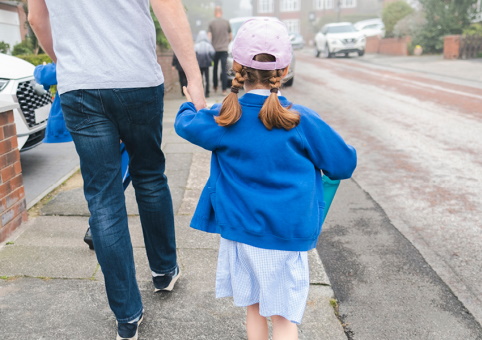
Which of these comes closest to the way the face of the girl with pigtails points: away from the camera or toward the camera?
away from the camera

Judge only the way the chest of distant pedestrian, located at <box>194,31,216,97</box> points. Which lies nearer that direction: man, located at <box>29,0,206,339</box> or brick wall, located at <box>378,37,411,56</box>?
the brick wall

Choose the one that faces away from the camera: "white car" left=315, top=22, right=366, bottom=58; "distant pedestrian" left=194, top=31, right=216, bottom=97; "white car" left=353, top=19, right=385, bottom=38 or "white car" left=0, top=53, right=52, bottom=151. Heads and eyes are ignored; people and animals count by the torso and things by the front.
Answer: the distant pedestrian

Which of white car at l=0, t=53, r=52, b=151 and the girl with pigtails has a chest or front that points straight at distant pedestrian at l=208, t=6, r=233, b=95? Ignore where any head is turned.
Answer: the girl with pigtails

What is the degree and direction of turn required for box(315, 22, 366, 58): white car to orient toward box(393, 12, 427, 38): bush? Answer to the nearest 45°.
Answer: approximately 90° to its left

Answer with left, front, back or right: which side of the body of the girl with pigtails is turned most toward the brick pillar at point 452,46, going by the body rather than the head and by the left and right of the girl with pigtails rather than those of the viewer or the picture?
front

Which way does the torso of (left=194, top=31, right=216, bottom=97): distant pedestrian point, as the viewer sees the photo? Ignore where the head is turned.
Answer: away from the camera

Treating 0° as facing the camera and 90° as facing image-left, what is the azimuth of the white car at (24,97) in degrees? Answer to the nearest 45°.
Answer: approximately 315°

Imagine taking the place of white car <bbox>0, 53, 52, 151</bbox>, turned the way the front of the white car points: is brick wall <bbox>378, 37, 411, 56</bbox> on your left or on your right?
on your left

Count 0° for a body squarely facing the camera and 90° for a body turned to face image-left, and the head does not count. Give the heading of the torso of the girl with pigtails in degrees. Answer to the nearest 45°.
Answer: approximately 180°

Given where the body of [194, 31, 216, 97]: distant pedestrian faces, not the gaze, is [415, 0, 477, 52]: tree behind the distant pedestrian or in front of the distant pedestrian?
in front

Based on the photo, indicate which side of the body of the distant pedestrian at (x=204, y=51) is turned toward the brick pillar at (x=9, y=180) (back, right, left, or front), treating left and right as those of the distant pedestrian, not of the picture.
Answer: back

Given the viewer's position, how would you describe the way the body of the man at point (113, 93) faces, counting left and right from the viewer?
facing away from the viewer
